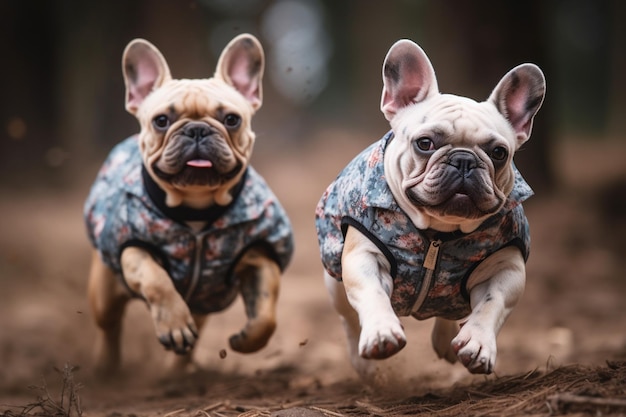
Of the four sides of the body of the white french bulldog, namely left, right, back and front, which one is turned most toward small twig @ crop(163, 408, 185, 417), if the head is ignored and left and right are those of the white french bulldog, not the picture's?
right

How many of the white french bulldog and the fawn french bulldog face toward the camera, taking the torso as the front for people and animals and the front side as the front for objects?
2

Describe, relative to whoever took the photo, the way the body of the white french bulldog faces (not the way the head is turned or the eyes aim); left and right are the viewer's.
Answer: facing the viewer

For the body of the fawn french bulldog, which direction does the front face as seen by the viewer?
toward the camera

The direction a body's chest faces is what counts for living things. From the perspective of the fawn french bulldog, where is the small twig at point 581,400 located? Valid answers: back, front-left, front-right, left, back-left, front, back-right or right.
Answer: front-left
